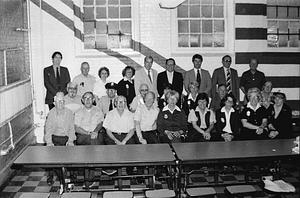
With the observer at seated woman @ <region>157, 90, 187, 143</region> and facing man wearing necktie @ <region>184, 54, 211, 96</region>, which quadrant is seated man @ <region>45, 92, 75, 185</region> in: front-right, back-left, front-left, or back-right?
back-left

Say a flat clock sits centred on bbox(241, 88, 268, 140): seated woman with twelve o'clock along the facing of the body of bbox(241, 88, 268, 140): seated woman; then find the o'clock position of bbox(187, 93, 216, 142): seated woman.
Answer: bbox(187, 93, 216, 142): seated woman is roughly at 3 o'clock from bbox(241, 88, 268, 140): seated woman.

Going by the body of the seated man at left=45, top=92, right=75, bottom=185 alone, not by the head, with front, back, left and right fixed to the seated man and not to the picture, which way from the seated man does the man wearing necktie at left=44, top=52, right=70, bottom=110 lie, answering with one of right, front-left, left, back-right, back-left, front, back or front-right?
back

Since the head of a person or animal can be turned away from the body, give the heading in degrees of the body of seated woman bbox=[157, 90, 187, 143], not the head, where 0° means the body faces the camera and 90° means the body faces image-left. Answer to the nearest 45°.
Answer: approximately 0°

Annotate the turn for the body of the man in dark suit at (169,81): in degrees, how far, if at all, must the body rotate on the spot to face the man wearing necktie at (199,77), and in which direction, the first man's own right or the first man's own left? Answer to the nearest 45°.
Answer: approximately 135° to the first man's own left

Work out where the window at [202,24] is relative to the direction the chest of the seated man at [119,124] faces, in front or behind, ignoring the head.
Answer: behind
